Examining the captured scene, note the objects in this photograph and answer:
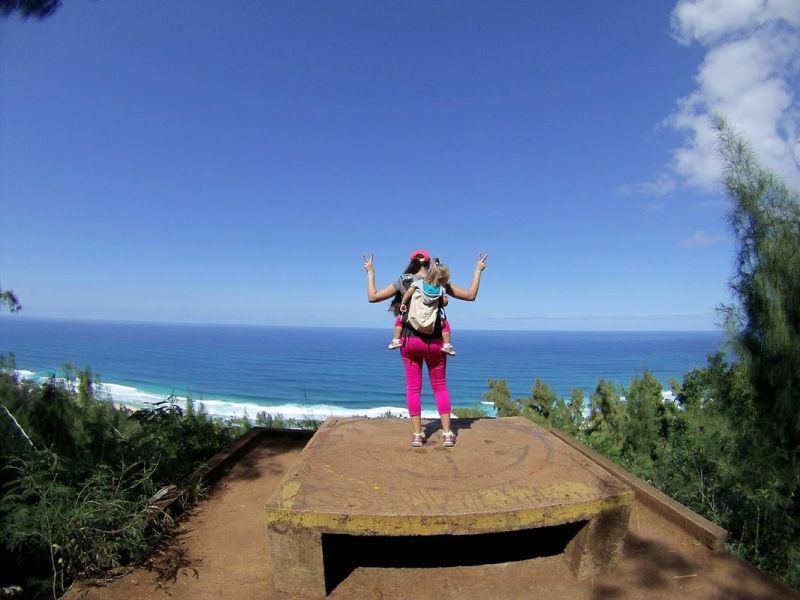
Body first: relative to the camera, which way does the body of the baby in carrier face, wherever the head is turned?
away from the camera
